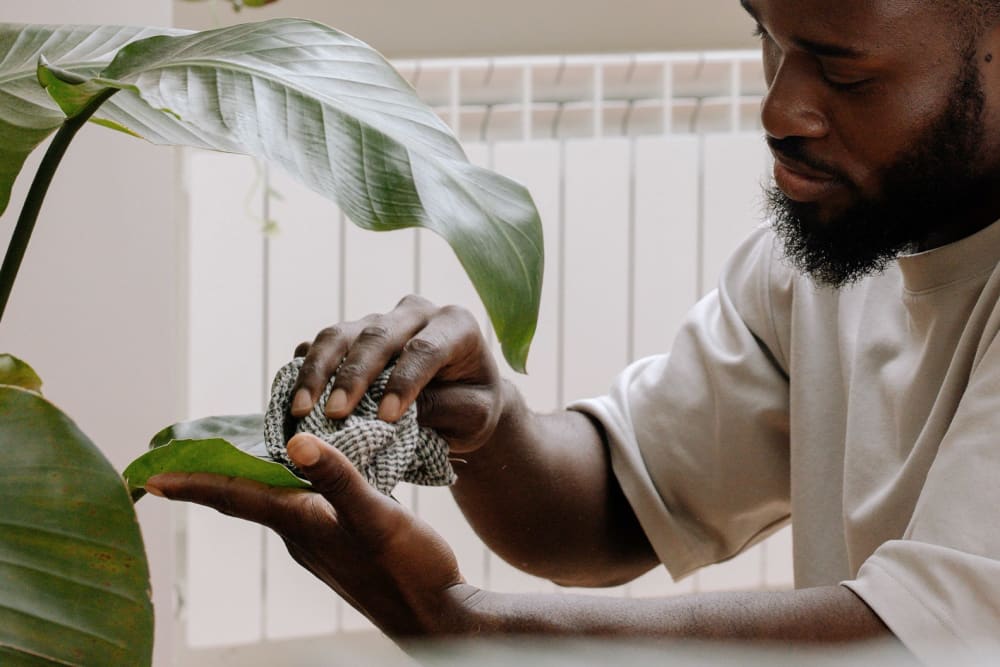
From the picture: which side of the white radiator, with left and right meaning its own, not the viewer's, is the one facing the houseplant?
front

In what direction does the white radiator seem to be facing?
toward the camera

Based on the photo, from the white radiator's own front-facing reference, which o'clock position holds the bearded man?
The bearded man is roughly at 12 o'clock from the white radiator.

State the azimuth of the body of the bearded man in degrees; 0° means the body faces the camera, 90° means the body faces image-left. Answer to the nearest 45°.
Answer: approximately 45°

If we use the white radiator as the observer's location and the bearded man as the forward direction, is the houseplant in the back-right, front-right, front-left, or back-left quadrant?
front-right

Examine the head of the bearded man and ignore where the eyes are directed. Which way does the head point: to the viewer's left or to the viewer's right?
to the viewer's left
